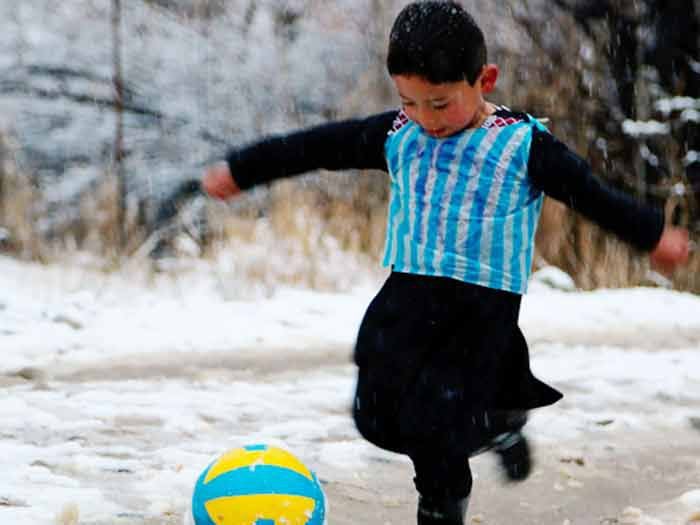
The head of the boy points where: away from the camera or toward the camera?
toward the camera

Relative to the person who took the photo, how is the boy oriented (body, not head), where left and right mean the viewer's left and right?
facing the viewer and to the left of the viewer
